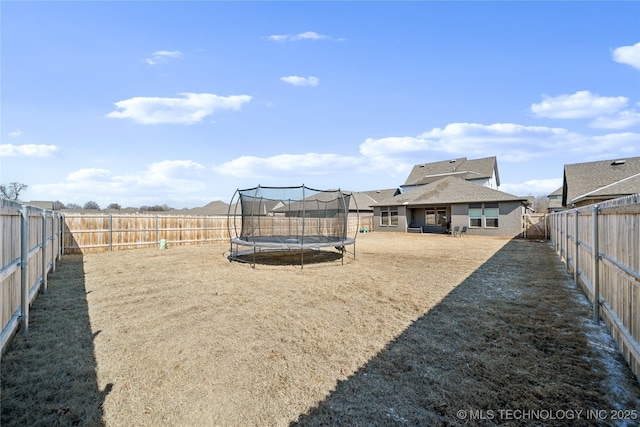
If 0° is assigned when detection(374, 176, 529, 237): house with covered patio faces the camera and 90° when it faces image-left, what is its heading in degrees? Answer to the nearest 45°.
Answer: approximately 180°

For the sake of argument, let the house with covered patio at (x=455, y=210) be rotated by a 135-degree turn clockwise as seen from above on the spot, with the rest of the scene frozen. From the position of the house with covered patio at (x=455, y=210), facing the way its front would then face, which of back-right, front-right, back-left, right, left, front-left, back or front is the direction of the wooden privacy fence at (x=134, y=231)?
right

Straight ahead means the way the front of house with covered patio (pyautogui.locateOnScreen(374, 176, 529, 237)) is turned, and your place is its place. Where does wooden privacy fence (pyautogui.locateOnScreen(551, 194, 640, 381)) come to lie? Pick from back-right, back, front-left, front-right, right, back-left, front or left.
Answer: back
